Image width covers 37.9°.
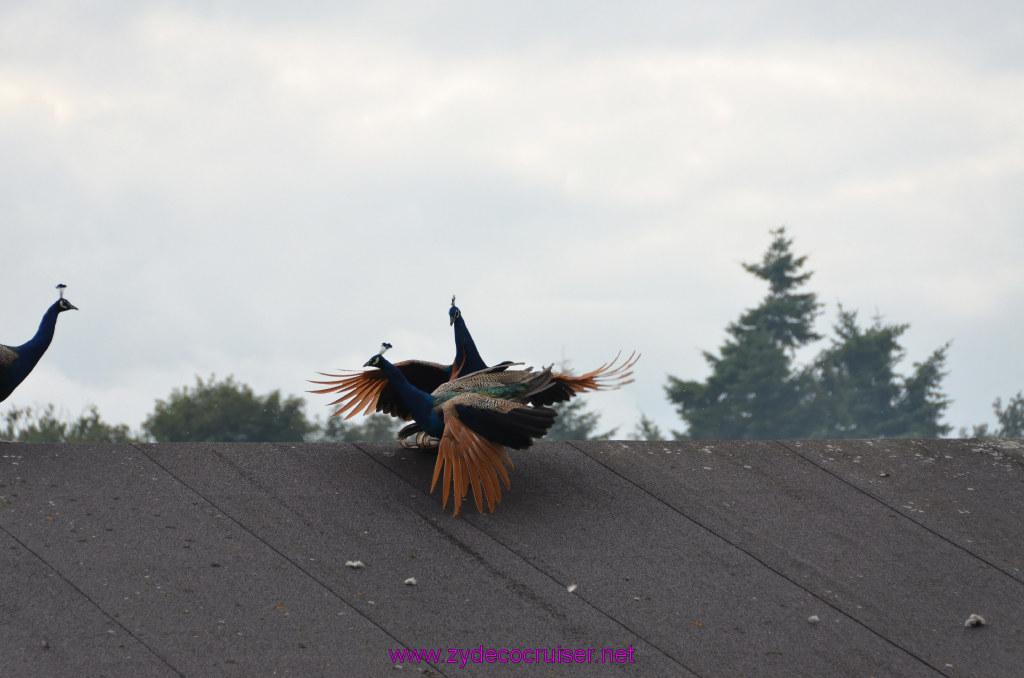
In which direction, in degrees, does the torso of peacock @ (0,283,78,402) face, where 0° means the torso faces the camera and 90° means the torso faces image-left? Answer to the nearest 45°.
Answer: approximately 270°

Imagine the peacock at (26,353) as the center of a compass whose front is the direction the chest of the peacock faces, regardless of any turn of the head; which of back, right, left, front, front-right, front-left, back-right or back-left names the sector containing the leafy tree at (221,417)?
left

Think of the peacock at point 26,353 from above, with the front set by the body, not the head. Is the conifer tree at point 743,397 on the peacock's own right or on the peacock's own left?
on the peacock's own left
